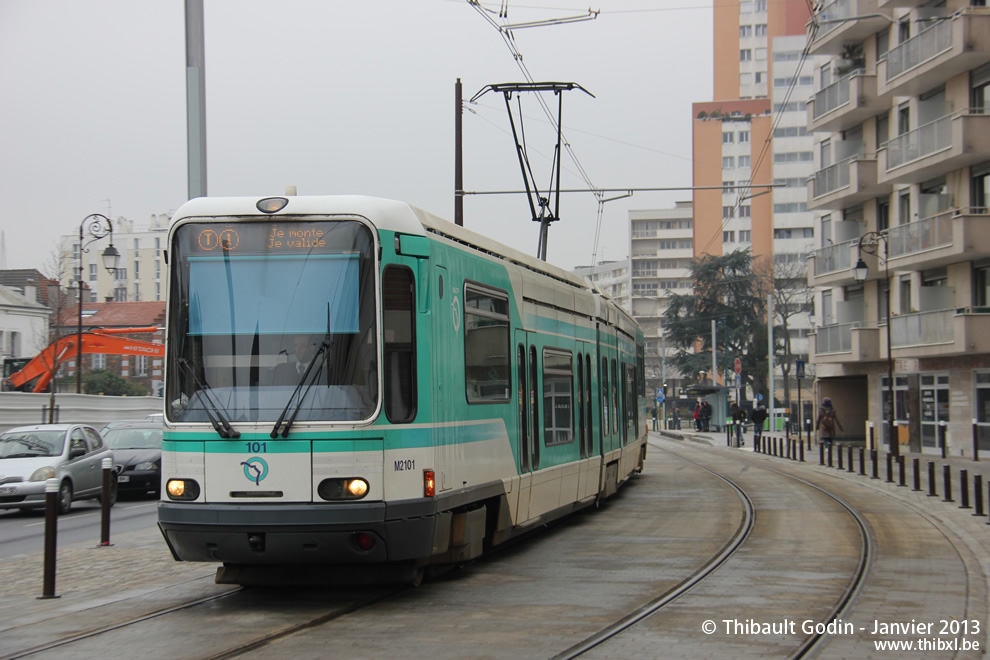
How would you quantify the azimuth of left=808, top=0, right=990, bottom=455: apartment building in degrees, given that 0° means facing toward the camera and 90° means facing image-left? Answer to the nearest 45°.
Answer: approximately 45°

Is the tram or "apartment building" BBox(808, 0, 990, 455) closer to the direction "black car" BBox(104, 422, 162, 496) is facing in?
the tram

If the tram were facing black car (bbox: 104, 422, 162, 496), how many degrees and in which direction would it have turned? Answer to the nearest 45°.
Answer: approximately 135° to its right

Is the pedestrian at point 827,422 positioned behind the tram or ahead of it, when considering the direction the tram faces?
behind

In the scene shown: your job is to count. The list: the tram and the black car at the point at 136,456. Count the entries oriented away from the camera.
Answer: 0

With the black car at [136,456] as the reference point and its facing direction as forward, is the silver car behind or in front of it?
in front

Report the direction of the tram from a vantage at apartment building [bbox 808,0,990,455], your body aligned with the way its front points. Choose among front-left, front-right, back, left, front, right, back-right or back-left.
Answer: front-left

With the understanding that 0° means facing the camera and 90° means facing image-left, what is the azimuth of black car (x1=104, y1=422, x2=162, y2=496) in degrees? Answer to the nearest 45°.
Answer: approximately 45°

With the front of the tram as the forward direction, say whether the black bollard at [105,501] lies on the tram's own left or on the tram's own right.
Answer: on the tram's own right
